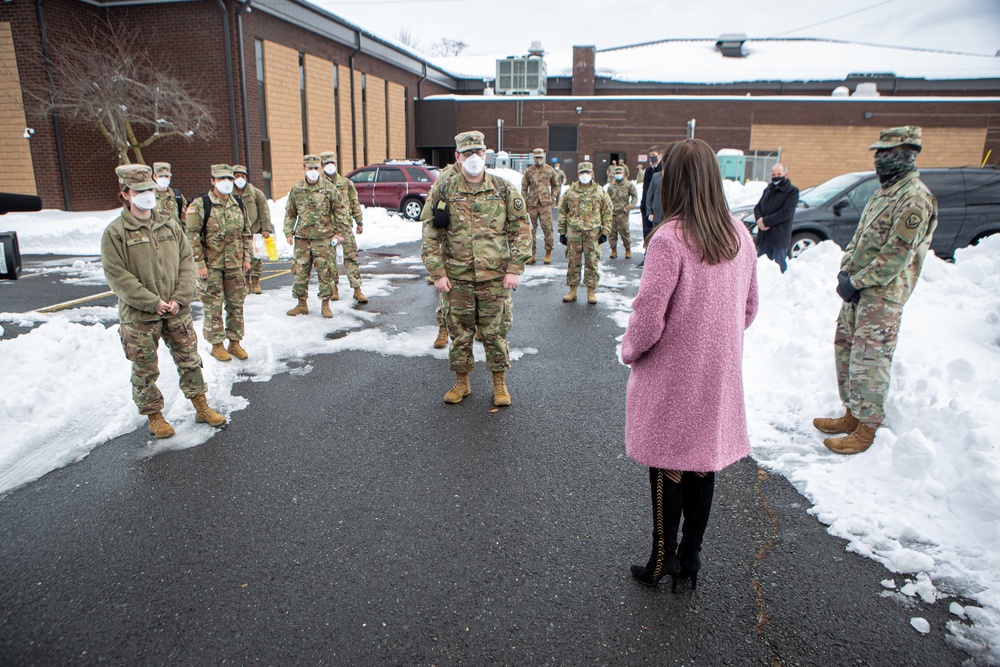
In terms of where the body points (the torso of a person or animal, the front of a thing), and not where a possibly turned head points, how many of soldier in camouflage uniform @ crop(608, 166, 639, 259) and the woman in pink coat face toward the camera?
1

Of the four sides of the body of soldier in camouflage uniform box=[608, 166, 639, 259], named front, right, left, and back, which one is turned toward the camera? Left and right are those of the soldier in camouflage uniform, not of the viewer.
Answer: front

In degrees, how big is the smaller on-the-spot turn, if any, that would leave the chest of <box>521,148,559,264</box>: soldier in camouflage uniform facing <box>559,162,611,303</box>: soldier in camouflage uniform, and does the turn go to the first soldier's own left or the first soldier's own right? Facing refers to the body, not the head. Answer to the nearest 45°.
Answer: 0° — they already face them

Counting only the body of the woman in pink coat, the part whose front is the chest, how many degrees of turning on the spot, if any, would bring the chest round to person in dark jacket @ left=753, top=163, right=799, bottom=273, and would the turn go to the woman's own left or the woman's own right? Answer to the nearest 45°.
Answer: approximately 45° to the woman's own right

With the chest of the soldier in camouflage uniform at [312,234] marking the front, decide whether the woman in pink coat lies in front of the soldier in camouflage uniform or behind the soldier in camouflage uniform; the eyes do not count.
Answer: in front

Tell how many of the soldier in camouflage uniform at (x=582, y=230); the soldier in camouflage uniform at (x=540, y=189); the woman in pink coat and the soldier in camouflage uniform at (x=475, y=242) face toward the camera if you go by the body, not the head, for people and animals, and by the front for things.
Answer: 3

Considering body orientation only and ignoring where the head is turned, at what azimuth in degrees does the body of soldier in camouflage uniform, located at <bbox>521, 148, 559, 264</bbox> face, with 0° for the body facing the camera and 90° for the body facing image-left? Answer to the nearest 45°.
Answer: approximately 0°

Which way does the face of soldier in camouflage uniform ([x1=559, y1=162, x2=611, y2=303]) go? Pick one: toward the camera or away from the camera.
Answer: toward the camera

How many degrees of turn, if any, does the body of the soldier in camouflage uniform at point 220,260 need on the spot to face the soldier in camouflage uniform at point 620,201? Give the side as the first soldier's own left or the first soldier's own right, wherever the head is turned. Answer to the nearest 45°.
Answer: approximately 90° to the first soldier's own left

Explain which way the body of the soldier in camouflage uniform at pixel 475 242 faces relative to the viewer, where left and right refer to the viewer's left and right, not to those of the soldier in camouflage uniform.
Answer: facing the viewer

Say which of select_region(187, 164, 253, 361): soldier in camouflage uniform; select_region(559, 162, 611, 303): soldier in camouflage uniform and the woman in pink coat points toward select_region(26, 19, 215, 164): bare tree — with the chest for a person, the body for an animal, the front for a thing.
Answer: the woman in pink coat

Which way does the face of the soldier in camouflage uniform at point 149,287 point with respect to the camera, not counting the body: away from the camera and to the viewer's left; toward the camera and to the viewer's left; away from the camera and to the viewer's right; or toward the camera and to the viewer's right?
toward the camera and to the viewer's right

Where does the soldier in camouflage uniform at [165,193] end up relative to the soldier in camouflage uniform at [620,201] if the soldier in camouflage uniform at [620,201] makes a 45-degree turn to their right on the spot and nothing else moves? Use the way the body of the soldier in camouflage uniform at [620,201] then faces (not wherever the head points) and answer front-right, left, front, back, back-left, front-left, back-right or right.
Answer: front

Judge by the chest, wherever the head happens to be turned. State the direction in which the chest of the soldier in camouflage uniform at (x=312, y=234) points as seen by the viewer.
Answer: toward the camera

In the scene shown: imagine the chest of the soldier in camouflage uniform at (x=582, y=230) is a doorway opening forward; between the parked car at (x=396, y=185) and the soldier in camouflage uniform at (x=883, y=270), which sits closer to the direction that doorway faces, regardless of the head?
the soldier in camouflage uniform

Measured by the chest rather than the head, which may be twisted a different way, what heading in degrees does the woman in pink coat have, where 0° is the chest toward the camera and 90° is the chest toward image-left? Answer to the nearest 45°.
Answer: approximately 135°
